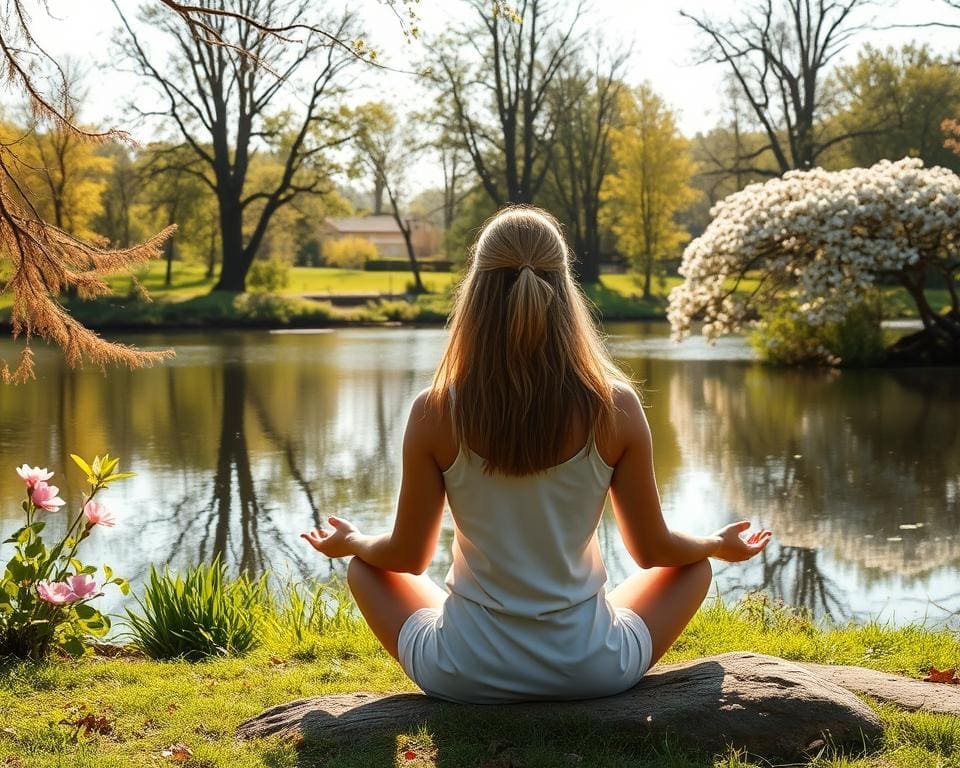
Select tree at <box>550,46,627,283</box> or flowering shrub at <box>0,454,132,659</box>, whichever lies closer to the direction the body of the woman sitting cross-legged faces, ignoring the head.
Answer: the tree

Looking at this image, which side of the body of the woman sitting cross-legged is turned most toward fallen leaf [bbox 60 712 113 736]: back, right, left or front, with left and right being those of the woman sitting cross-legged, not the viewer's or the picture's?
left

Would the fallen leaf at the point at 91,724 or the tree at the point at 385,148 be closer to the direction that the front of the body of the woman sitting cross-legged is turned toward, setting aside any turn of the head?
the tree

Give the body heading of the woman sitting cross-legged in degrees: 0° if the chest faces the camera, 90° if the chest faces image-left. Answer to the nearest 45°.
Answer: approximately 180°

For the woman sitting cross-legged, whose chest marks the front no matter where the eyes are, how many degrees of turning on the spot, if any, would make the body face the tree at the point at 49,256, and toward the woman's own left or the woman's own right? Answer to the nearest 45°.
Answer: approximately 45° to the woman's own left

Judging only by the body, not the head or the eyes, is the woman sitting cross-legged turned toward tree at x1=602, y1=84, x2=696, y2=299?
yes

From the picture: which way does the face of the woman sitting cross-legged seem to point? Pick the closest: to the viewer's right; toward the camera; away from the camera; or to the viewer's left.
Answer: away from the camera

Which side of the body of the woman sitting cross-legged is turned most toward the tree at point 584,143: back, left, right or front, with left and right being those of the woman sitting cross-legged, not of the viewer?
front

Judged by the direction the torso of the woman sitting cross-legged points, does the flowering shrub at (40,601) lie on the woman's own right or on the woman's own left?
on the woman's own left

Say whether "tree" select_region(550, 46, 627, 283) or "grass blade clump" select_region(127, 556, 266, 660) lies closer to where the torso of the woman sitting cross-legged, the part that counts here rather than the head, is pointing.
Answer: the tree

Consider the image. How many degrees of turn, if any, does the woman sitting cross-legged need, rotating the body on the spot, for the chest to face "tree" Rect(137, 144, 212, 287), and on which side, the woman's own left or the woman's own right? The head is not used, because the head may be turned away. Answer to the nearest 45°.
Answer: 0° — they already face it

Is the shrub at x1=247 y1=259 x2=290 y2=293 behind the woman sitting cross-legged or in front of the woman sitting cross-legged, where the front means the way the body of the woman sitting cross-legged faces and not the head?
in front
